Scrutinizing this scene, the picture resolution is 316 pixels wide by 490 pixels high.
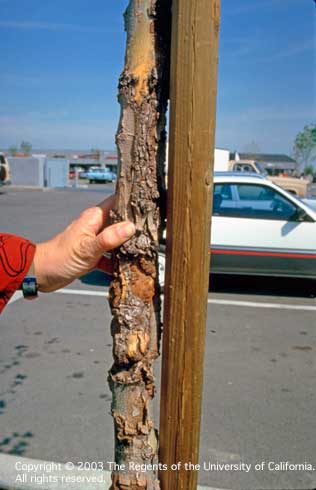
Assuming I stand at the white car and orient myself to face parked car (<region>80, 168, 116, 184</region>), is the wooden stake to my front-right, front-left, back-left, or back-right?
back-left

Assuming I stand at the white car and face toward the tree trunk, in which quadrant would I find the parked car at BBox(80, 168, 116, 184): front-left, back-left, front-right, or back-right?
back-right

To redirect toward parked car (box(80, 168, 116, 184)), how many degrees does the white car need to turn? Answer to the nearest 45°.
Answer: approximately 90° to its left

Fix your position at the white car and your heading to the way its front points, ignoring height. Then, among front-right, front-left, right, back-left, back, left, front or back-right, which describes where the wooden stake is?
right

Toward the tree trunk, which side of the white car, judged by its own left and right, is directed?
right

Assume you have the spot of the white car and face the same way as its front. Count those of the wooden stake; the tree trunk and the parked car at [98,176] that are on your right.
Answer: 2

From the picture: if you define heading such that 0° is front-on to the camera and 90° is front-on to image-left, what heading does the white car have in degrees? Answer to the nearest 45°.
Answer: approximately 270°
